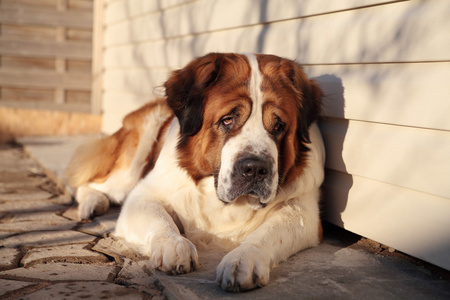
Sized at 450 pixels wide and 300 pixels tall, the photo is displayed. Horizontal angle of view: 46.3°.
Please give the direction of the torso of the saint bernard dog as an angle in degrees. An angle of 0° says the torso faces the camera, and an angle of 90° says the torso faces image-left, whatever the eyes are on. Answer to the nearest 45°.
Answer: approximately 315°
